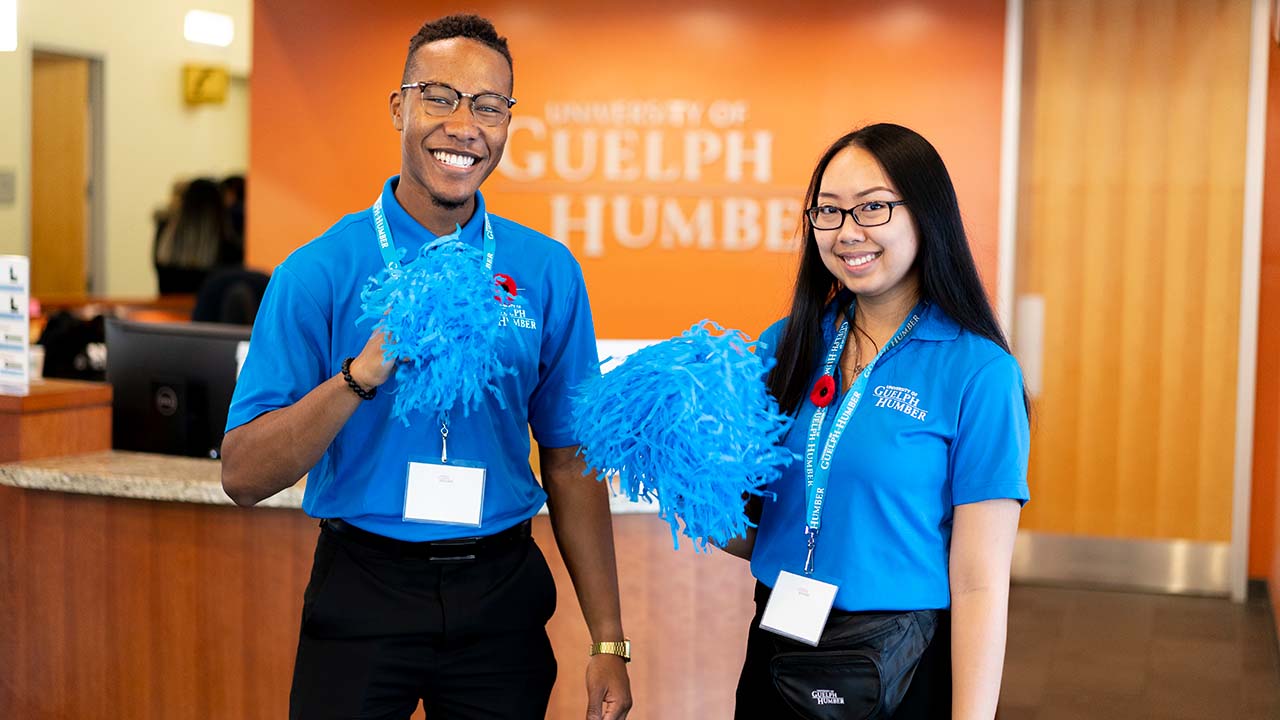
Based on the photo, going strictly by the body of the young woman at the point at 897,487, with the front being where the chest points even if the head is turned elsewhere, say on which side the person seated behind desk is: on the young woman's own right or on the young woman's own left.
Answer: on the young woman's own right

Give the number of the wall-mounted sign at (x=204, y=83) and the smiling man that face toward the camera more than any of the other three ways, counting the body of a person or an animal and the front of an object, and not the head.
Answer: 2

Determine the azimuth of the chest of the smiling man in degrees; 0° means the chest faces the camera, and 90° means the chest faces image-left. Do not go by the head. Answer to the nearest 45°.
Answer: approximately 0°

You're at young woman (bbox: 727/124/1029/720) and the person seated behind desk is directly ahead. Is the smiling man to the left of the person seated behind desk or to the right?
left

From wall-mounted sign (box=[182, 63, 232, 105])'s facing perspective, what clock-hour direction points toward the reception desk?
The reception desk is roughly at 12 o'clock from the wall-mounted sign.

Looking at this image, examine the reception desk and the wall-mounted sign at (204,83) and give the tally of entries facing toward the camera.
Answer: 2

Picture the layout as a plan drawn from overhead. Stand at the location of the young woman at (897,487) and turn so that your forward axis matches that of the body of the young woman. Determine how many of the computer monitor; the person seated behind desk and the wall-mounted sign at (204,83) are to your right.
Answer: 3

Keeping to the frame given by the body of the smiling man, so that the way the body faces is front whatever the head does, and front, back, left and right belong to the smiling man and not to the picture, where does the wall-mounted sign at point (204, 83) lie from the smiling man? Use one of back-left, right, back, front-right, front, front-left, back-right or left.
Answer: back

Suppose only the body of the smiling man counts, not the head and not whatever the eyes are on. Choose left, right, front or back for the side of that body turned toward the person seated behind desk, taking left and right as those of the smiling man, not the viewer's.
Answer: back

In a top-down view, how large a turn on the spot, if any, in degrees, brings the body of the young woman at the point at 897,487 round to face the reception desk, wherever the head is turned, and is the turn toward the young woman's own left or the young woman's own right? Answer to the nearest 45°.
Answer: approximately 90° to the young woman's own right

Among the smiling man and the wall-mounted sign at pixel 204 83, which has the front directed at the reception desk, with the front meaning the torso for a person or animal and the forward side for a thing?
the wall-mounted sign

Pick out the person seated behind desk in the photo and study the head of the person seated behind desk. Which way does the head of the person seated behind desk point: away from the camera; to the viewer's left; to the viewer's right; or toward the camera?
away from the camera

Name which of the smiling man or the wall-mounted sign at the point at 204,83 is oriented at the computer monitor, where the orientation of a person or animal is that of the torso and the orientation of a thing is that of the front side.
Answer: the wall-mounted sign

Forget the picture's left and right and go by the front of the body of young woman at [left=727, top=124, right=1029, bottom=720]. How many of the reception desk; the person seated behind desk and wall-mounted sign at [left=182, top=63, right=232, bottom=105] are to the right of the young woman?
3
